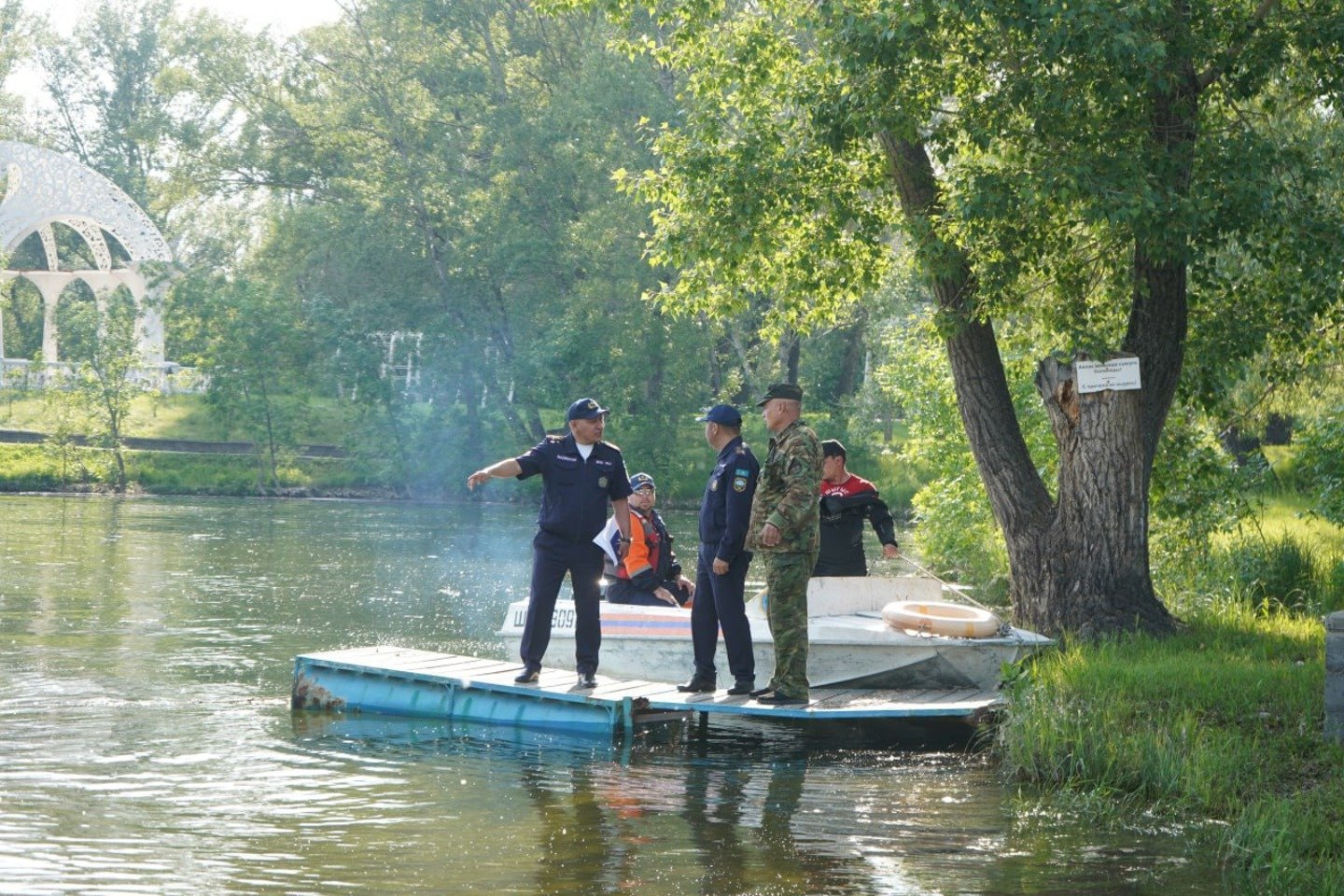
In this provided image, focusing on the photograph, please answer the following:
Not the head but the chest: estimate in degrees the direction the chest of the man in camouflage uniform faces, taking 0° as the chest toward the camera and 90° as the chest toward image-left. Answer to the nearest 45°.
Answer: approximately 90°

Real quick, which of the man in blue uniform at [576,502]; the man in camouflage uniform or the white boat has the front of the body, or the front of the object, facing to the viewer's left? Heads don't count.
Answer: the man in camouflage uniform

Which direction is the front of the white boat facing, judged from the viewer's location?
facing to the right of the viewer

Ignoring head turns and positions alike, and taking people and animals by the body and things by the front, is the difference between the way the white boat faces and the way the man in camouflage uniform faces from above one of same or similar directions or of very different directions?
very different directions

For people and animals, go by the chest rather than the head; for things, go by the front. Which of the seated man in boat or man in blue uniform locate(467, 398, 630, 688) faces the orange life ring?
the seated man in boat

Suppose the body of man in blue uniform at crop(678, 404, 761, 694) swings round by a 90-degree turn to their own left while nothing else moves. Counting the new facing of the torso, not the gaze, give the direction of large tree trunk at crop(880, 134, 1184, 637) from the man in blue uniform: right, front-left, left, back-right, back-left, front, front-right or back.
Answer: back-left

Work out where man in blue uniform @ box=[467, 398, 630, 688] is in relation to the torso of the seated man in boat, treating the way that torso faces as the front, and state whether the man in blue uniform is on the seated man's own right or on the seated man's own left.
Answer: on the seated man's own right
